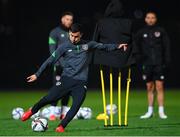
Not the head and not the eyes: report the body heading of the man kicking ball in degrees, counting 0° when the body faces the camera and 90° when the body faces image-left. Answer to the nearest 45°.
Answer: approximately 0°

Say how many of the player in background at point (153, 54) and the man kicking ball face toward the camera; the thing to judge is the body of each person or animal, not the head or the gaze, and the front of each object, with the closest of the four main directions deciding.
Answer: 2

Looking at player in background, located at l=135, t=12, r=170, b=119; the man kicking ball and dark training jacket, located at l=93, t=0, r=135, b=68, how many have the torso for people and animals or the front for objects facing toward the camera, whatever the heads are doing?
2

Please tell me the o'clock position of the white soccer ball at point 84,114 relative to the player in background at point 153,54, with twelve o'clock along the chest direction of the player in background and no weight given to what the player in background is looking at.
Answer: The white soccer ball is roughly at 2 o'clock from the player in background.

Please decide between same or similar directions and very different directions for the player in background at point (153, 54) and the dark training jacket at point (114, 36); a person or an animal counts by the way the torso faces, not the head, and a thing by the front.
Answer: very different directions

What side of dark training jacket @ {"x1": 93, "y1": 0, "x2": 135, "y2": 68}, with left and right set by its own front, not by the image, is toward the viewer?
back
